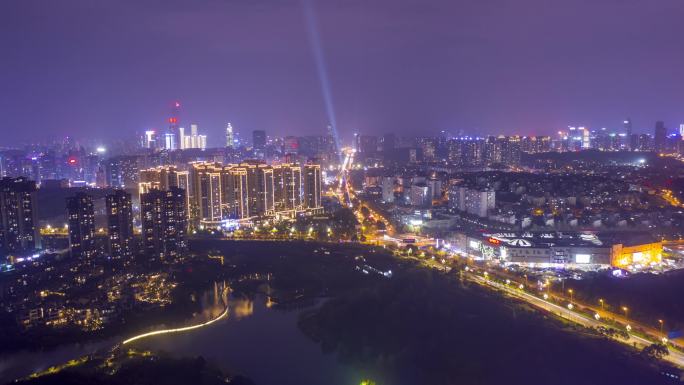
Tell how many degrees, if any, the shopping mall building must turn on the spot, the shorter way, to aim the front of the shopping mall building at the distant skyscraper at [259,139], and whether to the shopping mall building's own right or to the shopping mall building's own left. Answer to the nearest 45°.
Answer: approximately 135° to the shopping mall building's own right

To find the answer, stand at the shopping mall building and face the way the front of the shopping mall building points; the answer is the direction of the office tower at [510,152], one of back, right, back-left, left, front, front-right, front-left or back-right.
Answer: back

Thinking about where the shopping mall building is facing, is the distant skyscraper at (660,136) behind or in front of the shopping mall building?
behind

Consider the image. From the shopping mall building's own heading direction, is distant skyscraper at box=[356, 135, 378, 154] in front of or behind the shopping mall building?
behind

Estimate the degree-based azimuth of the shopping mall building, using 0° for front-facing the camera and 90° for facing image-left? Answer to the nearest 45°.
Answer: approximately 0°

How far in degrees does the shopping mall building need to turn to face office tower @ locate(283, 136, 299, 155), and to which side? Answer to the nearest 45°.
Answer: approximately 135° to its right

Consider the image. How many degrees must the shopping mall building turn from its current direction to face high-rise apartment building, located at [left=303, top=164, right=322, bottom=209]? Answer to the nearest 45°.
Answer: approximately 135° to its right
